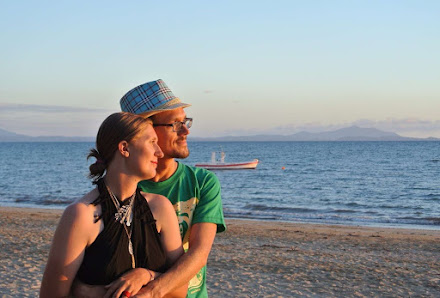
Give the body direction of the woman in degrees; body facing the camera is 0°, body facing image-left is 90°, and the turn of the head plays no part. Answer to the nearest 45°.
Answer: approximately 315°

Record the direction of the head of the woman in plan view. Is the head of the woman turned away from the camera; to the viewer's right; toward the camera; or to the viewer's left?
to the viewer's right

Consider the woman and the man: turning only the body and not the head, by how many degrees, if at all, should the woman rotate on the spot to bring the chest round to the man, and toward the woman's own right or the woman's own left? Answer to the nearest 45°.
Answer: approximately 90° to the woman's own left
